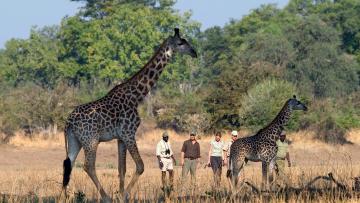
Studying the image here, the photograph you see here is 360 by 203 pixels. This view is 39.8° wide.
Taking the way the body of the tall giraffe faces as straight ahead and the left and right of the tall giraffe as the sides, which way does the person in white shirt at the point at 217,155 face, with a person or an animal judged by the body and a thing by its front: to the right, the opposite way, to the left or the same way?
to the right

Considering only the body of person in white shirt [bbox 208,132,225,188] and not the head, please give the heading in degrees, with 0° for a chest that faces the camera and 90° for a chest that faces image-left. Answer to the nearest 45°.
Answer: approximately 0°

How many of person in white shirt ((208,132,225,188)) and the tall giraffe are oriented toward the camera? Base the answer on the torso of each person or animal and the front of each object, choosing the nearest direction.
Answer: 1

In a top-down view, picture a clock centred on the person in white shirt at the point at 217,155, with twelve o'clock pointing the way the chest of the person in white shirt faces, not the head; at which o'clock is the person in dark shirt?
The person in dark shirt is roughly at 3 o'clock from the person in white shirt.

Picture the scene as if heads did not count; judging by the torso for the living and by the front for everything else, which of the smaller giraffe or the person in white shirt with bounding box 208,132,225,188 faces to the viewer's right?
the smaller giraffe

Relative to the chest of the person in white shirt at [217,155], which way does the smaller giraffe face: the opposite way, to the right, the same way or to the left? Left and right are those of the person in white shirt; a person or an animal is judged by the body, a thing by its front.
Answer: to the left

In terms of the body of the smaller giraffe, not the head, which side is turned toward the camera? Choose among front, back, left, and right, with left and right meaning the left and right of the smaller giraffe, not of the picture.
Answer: right

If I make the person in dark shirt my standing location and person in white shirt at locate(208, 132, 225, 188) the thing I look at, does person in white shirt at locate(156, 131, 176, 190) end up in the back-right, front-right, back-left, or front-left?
back-right

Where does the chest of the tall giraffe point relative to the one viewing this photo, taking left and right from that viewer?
facing to the right of the viewer
